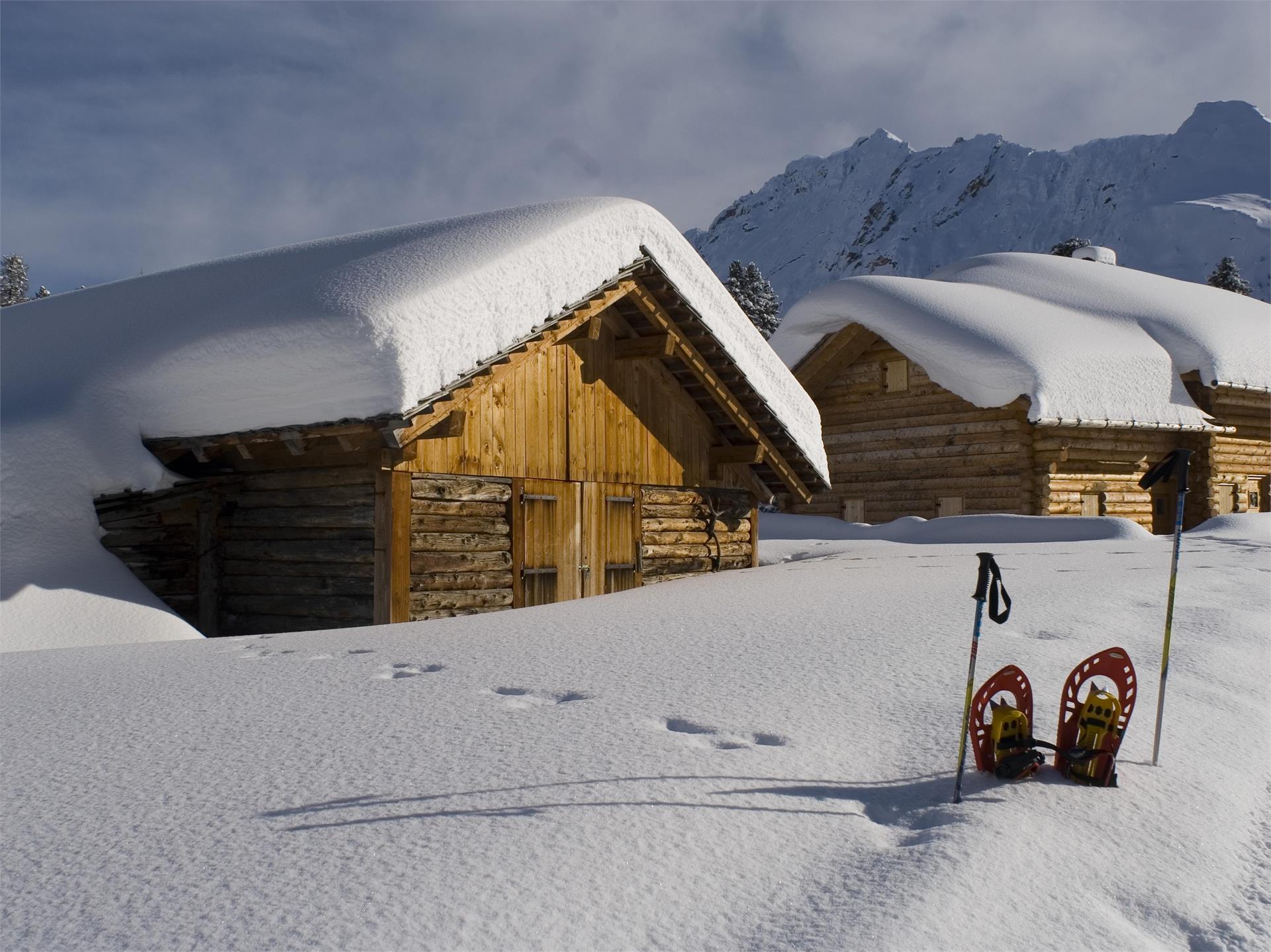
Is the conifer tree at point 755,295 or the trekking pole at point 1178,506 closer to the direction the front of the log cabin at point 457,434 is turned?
the trekking pole

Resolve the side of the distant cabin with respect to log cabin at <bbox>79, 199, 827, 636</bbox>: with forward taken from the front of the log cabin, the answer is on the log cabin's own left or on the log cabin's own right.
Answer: on the log cabin's own left

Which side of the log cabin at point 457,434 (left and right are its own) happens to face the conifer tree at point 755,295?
left

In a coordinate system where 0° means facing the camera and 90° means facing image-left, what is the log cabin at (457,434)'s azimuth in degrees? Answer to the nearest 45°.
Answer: approximately 315°

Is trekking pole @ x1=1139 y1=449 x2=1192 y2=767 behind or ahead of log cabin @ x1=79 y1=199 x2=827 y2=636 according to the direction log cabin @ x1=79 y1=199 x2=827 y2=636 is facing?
ahead

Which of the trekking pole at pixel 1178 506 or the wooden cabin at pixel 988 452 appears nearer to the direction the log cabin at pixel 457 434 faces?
the trekking pole

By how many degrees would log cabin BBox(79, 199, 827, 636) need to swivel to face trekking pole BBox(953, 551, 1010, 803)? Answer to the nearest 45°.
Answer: approximately 45° to its right

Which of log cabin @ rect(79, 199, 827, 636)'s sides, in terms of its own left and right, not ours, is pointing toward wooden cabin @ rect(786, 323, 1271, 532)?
left
